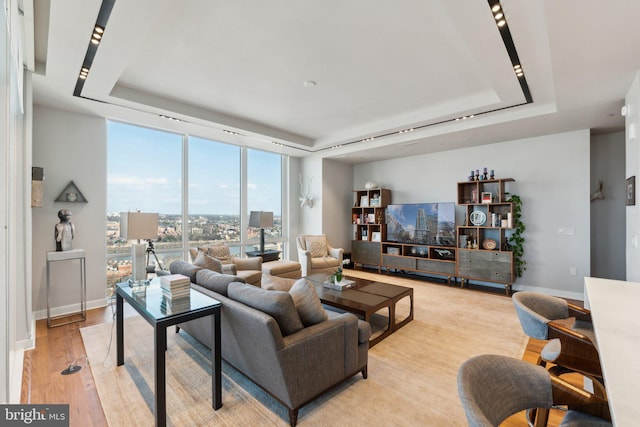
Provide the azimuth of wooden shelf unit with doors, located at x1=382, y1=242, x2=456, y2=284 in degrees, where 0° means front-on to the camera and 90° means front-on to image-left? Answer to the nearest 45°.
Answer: approximately 45°

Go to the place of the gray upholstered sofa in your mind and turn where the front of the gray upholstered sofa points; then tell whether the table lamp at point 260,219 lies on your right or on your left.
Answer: on your left

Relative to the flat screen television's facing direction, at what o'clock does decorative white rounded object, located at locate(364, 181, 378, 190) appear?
The decorative white rounded object is roughly at 2 o'clock from the flat screen television.

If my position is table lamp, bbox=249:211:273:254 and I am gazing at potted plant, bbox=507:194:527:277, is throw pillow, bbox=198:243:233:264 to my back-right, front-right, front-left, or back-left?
back-right

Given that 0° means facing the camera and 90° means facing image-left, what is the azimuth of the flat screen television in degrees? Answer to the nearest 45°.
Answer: approximately 45°

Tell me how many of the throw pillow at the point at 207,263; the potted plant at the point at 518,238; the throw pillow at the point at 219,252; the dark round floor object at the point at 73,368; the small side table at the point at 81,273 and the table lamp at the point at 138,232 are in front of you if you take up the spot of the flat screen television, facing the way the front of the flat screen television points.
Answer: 5

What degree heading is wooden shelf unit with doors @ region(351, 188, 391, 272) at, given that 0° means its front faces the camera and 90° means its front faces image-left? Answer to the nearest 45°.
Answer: approximately 45°

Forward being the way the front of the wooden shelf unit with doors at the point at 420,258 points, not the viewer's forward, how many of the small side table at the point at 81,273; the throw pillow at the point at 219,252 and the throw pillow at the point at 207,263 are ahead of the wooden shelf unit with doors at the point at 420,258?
3

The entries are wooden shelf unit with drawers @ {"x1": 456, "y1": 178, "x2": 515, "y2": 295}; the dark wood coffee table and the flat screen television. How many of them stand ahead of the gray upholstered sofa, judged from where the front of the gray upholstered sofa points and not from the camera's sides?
3

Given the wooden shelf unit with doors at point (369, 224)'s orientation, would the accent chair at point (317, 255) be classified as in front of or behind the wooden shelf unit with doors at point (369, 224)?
in front
